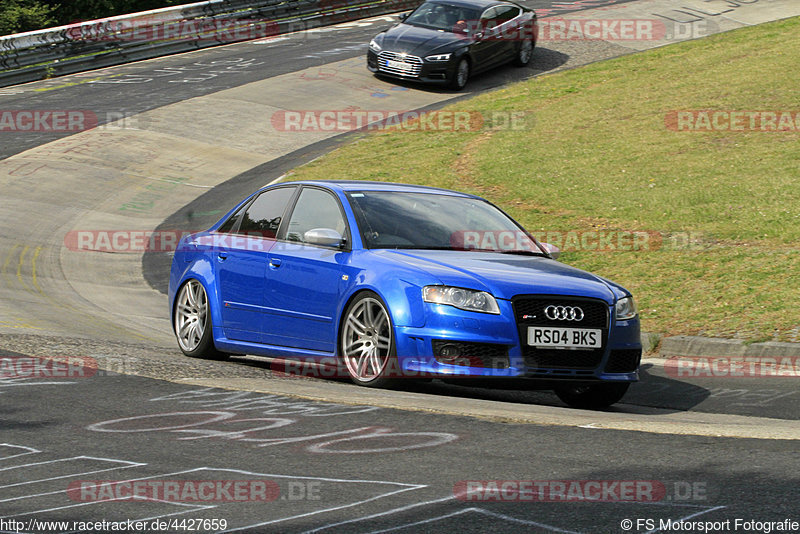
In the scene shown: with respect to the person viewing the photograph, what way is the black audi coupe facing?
facing the viewer and to the left of the viewer

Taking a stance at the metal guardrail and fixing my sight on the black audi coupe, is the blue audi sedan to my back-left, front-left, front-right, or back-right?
front-right

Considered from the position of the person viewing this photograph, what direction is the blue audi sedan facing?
facing the viewer and to the right of the viewer

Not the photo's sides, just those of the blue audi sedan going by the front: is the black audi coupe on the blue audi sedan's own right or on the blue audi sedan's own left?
on the blue audi sedan's own left

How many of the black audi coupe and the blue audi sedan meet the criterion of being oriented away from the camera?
0

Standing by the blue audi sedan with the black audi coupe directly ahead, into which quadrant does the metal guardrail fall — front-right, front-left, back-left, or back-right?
front-left

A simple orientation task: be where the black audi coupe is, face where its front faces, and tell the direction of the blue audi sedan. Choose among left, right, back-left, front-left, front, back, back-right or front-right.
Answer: front-left

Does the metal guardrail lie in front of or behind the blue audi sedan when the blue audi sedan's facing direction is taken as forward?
behind

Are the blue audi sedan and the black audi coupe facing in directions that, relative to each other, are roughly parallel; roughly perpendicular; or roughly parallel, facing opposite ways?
roughly perpendicular
